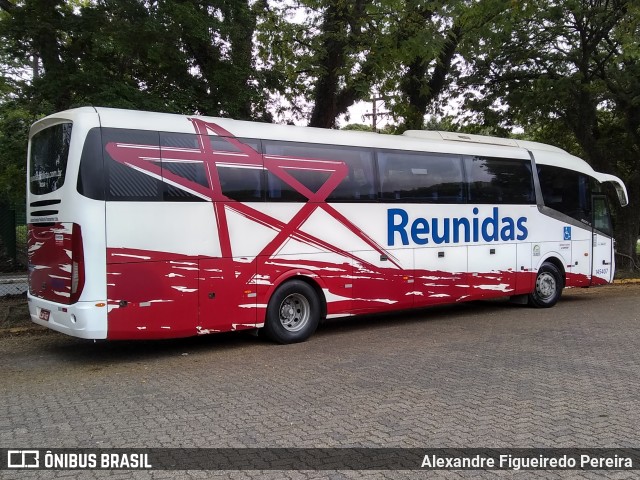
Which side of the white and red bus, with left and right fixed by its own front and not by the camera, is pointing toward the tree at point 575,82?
front

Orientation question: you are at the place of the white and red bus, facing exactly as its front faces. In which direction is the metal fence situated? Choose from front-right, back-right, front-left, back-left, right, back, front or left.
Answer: left

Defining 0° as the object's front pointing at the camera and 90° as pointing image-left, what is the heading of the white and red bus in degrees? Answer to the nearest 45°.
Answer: approximately 225°

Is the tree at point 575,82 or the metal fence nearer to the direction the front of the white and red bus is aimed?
the tree
